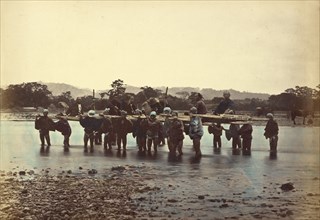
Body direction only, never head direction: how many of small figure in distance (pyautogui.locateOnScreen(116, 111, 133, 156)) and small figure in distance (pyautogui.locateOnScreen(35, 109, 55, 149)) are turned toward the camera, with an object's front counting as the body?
2

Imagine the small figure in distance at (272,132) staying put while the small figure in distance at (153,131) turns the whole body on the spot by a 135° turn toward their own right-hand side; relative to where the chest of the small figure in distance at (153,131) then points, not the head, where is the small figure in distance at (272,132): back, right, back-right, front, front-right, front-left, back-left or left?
back-right

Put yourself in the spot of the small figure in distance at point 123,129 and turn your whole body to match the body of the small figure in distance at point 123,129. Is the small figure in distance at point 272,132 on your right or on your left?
on your left

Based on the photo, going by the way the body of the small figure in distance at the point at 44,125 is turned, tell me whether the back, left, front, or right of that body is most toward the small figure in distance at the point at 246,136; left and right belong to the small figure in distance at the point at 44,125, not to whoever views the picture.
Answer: left

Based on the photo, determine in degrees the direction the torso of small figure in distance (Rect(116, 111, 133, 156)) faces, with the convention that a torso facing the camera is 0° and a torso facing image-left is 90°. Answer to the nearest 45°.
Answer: approximately 0°

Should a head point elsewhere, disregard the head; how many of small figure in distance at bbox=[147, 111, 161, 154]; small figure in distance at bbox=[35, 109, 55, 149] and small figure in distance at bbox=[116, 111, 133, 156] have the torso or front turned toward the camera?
3

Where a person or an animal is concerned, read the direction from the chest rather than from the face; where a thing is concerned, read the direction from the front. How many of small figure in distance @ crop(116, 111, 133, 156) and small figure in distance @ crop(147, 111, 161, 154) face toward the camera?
2
